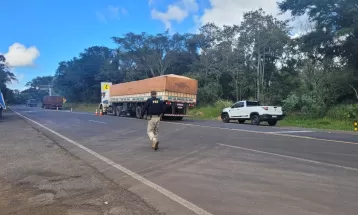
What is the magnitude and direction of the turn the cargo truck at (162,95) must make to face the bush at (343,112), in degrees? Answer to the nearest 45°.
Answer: approximately 135° to its right

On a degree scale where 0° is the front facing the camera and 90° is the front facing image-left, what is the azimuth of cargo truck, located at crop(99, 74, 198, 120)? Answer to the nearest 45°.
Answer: approximately 135°

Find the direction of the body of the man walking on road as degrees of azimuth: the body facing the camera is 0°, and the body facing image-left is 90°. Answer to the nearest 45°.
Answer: approximately 180°

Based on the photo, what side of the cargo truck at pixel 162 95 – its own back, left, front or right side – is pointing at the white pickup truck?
back

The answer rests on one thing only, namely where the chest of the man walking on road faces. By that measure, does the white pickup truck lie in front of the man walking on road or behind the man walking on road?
in front
